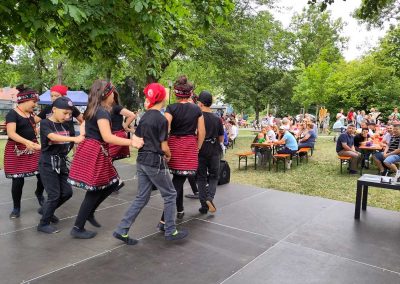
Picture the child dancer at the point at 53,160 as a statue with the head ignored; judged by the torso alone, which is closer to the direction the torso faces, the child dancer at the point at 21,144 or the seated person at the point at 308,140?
the seated person

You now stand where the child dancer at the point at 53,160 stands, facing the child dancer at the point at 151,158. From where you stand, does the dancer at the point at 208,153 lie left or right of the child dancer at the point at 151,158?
left

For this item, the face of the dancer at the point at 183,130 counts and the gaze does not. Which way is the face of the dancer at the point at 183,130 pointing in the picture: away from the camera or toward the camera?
away from the camera

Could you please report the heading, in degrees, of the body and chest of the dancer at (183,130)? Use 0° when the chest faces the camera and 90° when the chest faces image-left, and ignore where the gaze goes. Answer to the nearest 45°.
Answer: approximately 180°

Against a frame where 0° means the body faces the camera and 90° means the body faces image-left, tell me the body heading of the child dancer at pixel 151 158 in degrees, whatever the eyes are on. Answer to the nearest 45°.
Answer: approximately 225°

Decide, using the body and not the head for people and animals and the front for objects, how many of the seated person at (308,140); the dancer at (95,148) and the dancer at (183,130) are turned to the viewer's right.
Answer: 1

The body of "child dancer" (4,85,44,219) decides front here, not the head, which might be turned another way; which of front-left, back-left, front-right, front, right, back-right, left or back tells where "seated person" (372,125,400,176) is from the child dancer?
front-left

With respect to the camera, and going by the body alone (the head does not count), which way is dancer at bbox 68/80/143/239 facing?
to the viewer's right

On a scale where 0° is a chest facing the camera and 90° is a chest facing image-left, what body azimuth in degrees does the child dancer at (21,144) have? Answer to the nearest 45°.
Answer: approximately 315°

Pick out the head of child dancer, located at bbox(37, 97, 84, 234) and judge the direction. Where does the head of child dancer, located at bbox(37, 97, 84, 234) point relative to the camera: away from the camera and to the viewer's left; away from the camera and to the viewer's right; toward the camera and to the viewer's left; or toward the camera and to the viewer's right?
toward the camera and to the viewer's right
